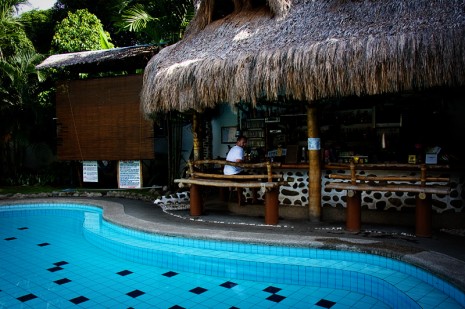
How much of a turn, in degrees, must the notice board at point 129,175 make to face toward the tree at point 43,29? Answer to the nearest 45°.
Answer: approximately 135° to its right

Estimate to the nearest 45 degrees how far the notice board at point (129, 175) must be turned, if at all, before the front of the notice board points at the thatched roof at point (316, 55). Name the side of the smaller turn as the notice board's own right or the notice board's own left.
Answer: approximately 45° to the notice board's own left

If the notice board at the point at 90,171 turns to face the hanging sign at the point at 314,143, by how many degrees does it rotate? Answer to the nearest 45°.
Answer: approximately 45° to its left

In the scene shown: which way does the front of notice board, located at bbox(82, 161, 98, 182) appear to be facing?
toward the camera

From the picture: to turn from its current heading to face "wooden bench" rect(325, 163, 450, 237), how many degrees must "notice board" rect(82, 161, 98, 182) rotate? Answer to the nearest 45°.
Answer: approximately 45° to its left

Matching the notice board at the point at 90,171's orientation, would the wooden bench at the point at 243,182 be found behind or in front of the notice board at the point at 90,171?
in front

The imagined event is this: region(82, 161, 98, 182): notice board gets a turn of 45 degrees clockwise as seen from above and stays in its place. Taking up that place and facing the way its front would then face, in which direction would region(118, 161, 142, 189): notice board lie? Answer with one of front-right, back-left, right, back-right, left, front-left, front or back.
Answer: left

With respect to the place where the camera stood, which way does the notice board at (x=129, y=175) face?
facing the viewer

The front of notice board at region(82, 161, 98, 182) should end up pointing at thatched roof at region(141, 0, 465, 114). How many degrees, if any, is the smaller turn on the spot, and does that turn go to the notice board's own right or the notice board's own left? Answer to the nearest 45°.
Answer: approximately 45° to the notice board's own left

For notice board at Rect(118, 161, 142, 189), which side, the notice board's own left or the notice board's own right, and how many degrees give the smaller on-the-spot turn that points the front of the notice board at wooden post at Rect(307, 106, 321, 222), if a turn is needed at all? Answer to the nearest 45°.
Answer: approximately 45° to the notice board's own left
